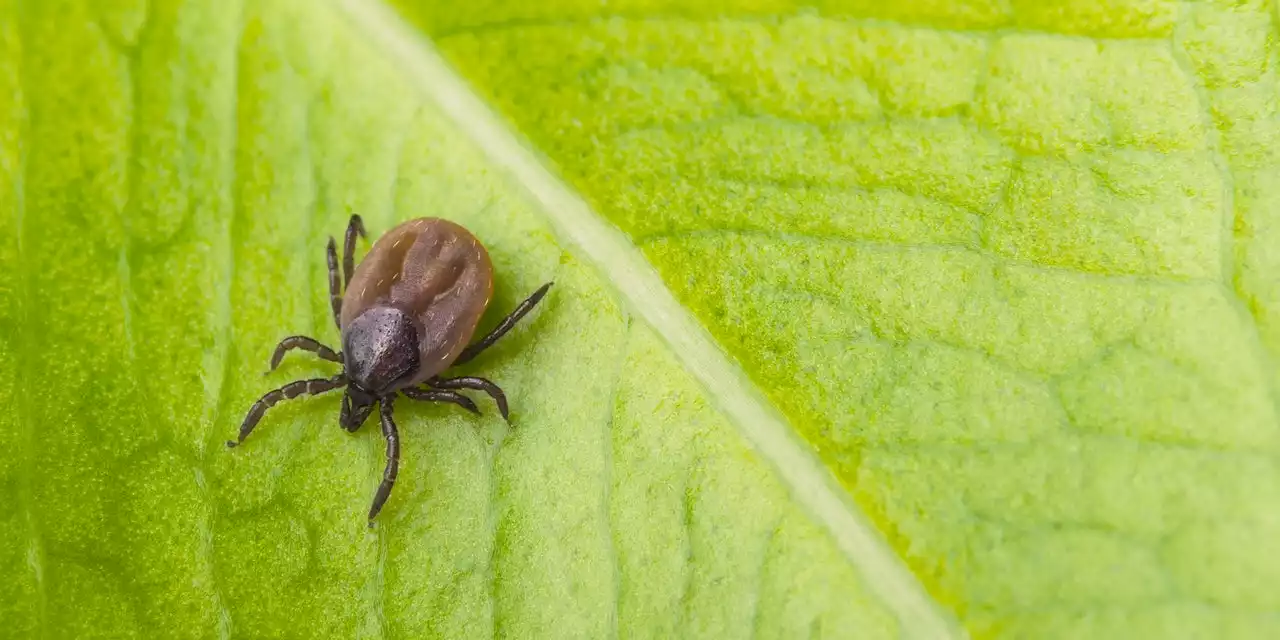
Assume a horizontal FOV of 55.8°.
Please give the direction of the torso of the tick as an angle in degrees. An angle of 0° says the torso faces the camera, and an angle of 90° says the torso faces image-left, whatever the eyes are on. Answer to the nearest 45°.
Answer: approximately 45°
